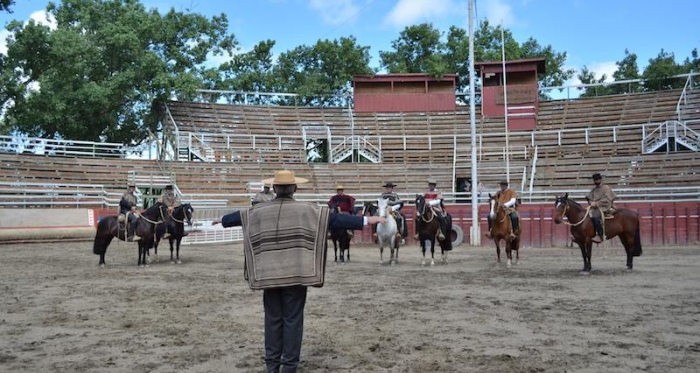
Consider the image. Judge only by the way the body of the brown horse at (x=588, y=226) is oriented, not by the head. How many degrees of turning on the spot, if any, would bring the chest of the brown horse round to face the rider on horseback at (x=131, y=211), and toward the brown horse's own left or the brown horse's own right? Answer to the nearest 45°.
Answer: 0° — it already faces them

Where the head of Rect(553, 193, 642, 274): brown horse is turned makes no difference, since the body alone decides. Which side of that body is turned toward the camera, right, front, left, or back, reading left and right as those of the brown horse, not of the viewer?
left

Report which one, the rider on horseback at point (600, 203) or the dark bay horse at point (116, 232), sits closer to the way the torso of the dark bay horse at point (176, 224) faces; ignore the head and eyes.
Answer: the rider on horseback

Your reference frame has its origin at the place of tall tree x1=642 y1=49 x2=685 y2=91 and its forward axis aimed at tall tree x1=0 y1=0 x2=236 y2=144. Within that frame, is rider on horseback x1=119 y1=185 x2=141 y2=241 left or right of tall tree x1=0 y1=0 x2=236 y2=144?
left

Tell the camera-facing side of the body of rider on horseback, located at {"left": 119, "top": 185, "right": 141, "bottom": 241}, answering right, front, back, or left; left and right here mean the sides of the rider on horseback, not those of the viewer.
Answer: right

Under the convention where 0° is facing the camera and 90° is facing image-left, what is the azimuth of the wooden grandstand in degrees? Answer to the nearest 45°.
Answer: approximately 0°

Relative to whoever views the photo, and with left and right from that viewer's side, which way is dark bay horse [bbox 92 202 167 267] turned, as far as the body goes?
facing to the right of the viewer

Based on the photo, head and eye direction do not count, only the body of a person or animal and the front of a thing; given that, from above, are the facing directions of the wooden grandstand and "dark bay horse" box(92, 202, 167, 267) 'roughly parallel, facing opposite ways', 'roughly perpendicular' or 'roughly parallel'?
roughly perpendicular

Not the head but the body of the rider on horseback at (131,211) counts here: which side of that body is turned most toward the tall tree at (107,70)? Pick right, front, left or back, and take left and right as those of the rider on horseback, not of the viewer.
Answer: left

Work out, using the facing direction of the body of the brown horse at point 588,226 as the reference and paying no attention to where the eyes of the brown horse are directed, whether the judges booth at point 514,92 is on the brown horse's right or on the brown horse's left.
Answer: on the brown horse's right
